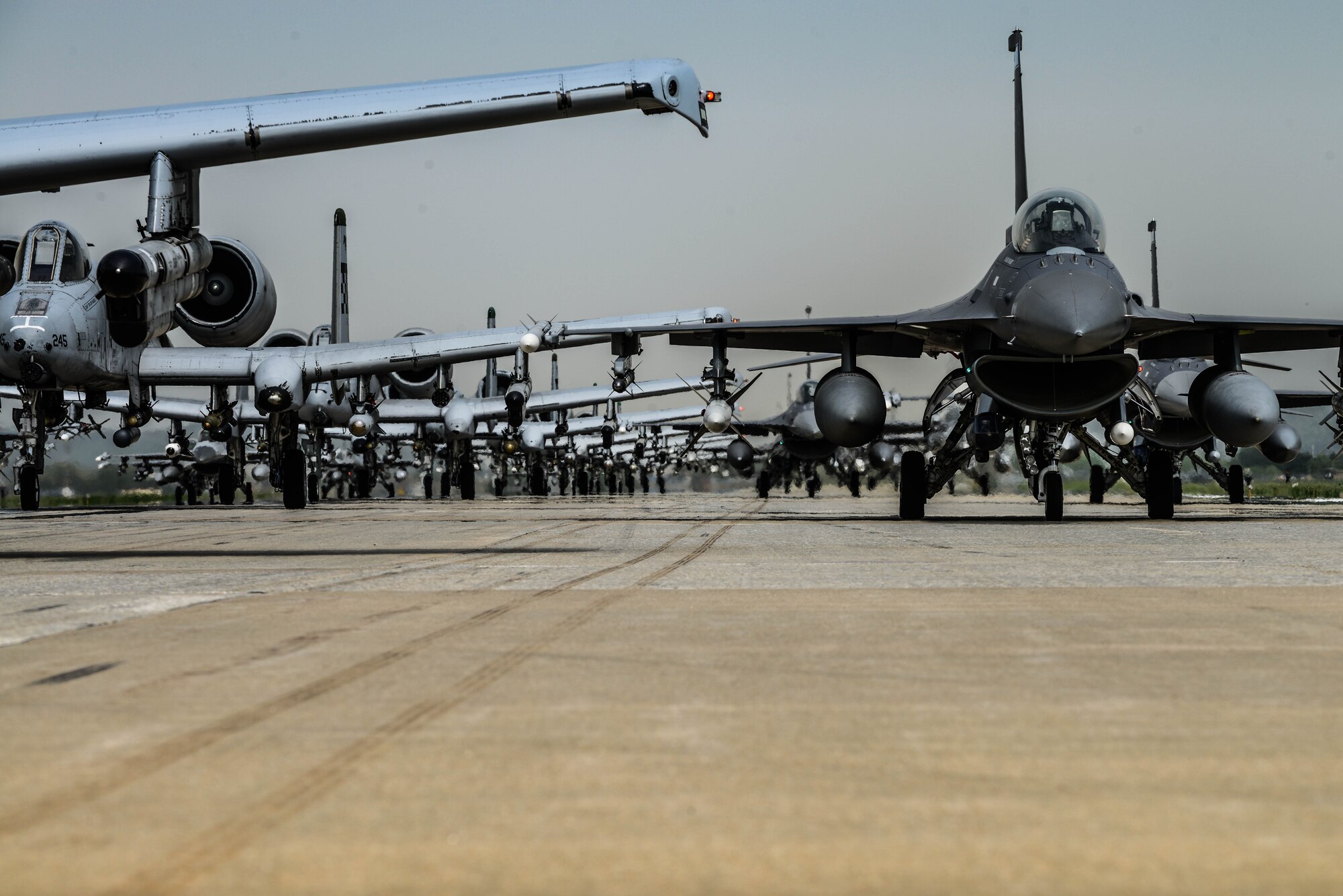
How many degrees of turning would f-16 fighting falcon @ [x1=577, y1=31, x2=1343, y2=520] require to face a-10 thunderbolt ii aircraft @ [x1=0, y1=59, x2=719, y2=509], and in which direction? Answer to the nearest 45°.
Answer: approximately 45° to its right

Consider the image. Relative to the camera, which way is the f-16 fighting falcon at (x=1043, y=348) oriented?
toward the camera

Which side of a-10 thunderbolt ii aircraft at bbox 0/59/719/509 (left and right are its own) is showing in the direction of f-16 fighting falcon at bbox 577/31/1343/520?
left

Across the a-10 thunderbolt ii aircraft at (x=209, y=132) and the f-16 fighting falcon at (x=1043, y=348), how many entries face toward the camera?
2
